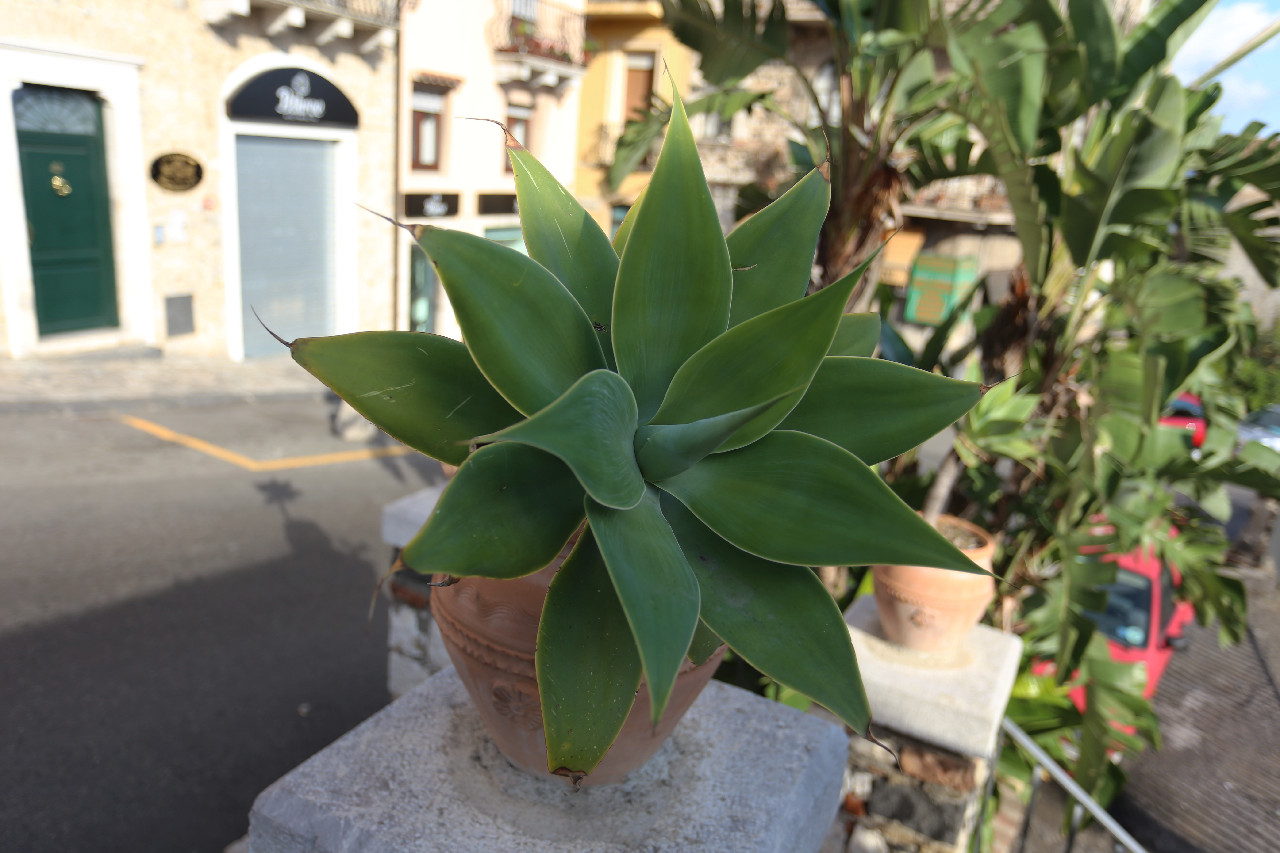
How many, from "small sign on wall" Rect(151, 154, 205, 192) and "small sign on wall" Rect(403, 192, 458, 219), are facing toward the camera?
2

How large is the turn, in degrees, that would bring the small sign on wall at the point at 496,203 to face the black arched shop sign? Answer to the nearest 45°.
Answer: approximately 45° to its right

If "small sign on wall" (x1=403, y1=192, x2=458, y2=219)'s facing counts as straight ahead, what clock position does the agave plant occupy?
The agave plant is roughly at 12 o'clock from the small sign on wall.

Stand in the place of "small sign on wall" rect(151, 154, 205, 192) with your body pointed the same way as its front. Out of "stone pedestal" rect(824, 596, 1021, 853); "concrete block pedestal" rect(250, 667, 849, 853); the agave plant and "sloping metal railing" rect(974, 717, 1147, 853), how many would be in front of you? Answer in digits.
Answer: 4

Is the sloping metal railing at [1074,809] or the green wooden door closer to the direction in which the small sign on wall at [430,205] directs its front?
the sloping metal railing

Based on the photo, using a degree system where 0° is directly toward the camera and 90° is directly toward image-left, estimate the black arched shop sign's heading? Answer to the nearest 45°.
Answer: approximately 0°

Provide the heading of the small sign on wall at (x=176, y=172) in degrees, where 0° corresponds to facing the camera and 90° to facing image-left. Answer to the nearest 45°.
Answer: approximately 0°

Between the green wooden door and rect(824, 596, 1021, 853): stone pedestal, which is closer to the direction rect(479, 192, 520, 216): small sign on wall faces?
the stone pedestal

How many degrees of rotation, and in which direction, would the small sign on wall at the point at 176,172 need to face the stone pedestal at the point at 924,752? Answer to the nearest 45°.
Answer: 0° — it already faces it
